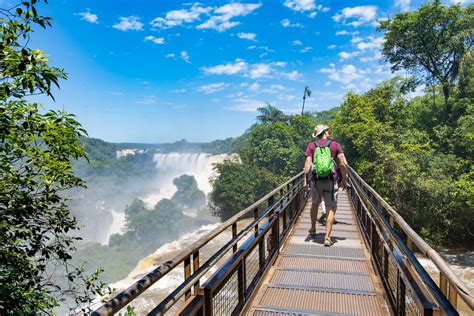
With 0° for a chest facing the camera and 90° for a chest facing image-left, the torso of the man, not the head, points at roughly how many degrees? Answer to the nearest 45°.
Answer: approximately 180°

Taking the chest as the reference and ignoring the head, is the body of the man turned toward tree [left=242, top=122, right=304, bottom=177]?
yes

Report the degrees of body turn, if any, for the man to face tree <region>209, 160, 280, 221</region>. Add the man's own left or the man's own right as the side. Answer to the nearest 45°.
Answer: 0° — they already face it

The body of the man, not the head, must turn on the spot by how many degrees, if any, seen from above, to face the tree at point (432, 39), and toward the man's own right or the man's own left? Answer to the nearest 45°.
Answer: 0° — they already face it
